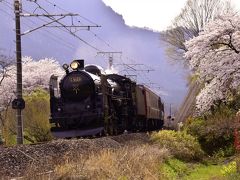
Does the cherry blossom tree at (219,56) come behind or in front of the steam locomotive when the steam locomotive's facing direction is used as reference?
behind

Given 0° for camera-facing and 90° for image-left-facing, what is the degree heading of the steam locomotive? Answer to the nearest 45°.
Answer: approximately 45°

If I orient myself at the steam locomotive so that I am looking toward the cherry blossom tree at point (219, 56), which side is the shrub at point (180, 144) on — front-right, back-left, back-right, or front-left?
front-right

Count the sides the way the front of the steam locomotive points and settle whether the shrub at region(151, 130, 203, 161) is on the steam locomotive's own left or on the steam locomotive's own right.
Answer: on the steam locomotive's own left
